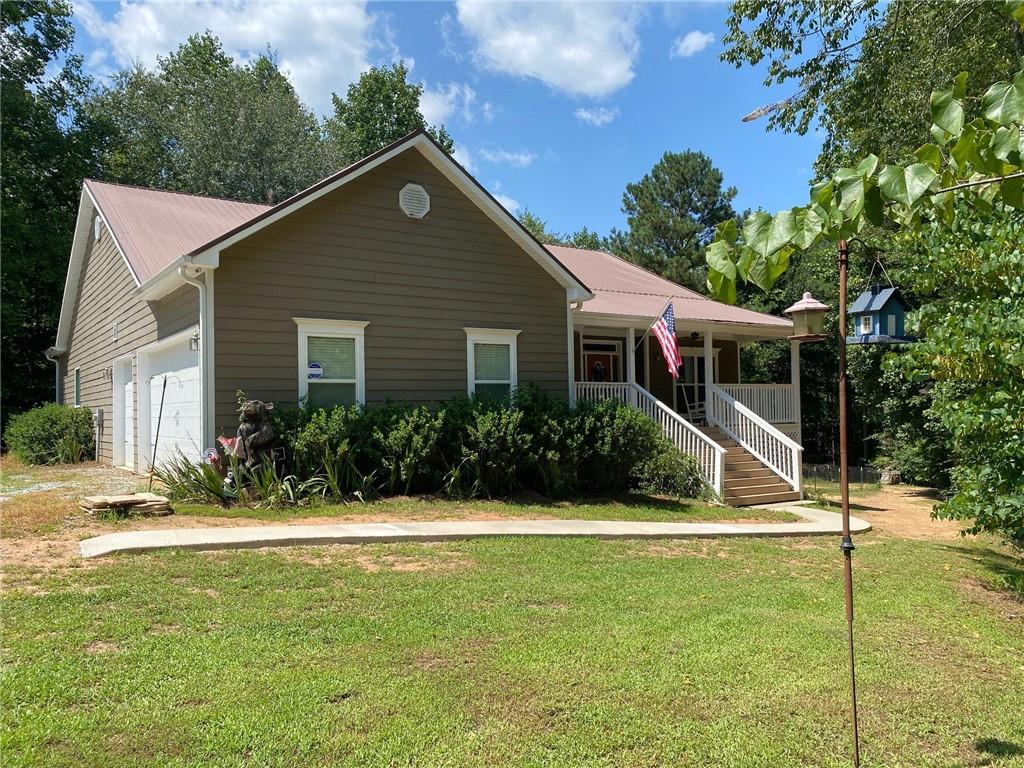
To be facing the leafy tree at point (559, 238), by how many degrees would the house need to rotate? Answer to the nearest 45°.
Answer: approximately 135° to its left

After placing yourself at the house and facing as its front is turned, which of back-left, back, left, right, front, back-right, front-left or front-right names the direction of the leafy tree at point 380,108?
back-left

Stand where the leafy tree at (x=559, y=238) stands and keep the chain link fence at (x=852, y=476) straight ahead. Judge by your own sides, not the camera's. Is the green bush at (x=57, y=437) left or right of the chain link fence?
right

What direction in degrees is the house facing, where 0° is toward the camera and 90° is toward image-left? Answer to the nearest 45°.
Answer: approximately 315°
